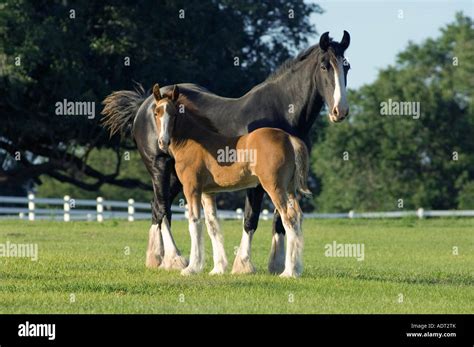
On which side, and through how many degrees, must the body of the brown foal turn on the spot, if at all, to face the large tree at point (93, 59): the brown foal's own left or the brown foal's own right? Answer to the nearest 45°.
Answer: approximately 90° to the brown foal's own right

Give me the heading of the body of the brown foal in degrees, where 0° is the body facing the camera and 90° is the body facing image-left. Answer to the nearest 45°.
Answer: approximately 90°

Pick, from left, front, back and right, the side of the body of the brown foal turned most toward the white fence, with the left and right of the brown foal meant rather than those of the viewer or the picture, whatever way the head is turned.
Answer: right
